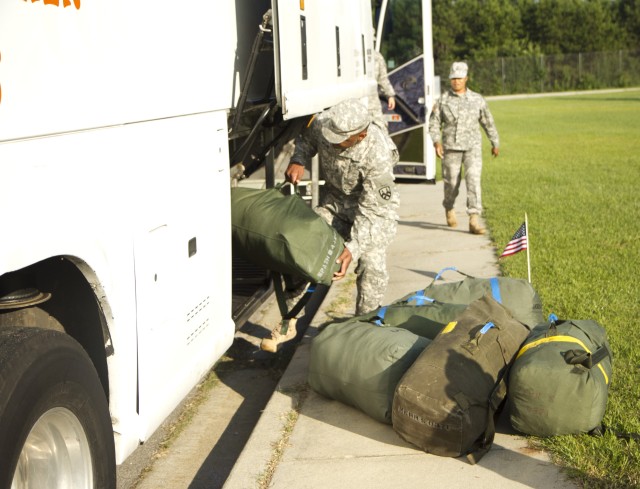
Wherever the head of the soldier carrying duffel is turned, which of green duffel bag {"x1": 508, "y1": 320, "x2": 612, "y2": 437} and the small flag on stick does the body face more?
the green duffel bag

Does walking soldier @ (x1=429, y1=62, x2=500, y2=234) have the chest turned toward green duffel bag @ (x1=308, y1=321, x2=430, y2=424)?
yes

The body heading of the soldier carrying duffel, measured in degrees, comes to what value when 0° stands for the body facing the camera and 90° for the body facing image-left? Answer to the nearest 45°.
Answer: approximately 45°

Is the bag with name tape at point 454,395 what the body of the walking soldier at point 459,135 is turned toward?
yes

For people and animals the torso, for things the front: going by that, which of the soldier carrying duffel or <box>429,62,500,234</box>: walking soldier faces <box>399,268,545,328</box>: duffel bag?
the walking soldier

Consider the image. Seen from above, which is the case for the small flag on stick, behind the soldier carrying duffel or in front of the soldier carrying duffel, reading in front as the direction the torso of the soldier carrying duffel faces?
behind

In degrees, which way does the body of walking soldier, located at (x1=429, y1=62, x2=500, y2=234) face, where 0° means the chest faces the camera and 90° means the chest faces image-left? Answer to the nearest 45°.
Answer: approximately 0°
